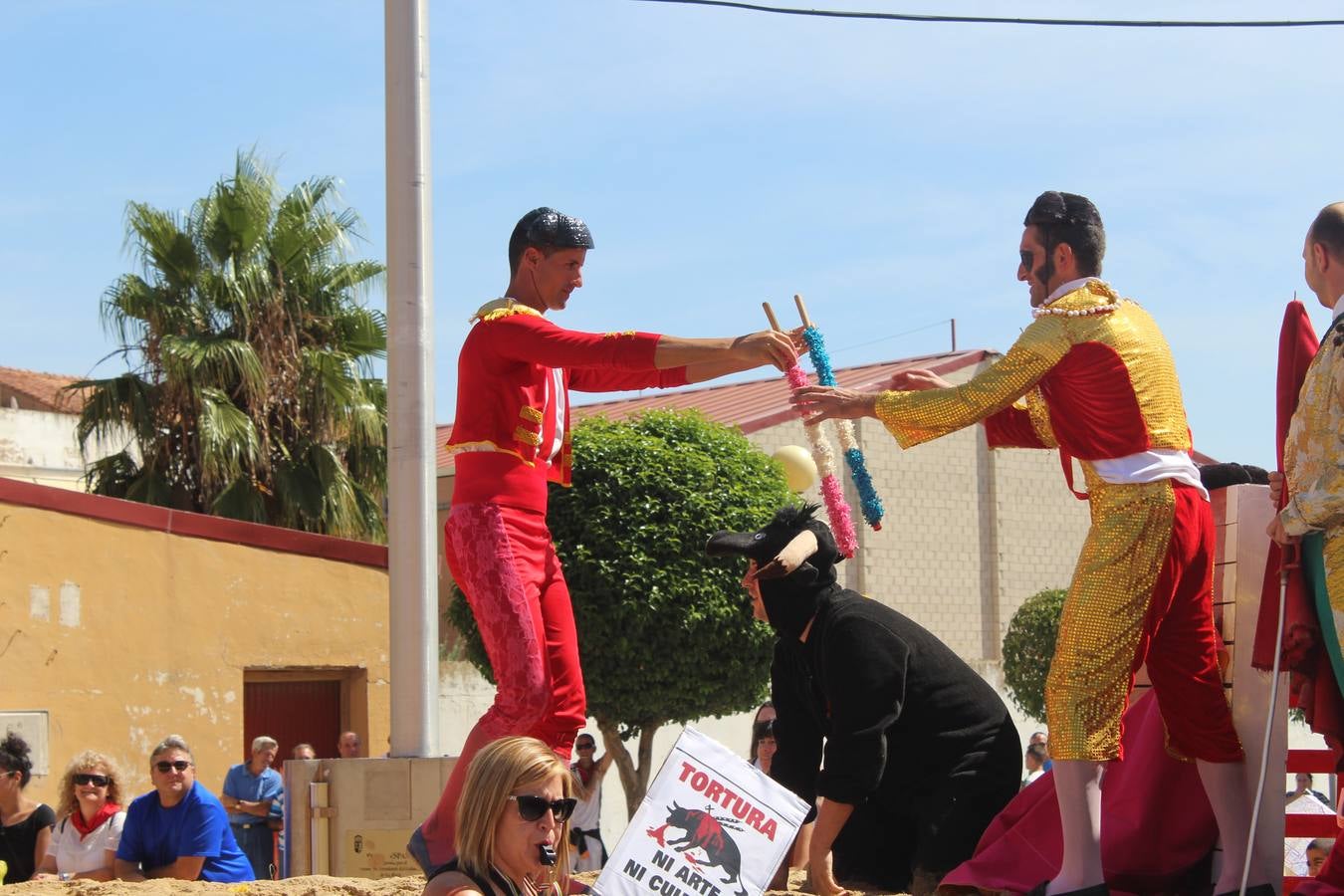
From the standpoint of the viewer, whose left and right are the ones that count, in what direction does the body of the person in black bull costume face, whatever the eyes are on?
facing to the left of the viewer

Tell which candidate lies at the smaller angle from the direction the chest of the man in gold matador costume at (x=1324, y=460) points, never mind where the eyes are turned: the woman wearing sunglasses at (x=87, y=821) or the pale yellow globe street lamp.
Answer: the woman wearing sunglasses

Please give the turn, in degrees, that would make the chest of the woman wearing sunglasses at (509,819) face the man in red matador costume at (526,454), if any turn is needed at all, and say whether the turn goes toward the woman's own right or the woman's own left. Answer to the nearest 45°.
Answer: approximately 135° to the woman's own left

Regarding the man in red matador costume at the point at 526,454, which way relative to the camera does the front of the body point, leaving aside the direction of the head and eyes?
to the viewer's right

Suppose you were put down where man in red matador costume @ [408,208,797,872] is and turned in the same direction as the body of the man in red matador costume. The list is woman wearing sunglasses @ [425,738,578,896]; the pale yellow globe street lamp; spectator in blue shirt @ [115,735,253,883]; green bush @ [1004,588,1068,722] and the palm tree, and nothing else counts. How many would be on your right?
1

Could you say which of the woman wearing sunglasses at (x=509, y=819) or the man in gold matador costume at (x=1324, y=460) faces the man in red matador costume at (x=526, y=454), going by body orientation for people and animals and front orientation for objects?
the man in gold matador costume

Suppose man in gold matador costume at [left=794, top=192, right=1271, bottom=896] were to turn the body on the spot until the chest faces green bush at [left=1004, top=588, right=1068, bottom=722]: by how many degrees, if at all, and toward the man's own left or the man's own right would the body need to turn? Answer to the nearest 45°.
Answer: approximately 90° to the man's own right

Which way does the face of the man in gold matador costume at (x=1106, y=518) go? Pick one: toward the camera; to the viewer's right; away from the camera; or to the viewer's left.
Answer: to the viewer's left

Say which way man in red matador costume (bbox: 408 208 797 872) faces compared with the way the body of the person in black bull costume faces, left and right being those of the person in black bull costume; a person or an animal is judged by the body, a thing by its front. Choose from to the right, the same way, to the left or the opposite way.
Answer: the opposite way

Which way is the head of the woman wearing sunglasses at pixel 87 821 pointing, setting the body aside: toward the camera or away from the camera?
toward the camera

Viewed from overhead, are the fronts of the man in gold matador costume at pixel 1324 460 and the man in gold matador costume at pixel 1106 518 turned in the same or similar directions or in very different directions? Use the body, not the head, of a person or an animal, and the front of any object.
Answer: same or similar directions

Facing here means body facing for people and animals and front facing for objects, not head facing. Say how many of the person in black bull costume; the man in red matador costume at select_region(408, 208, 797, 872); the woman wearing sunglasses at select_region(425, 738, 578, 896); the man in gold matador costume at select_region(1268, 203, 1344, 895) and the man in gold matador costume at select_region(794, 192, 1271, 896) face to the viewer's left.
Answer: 3

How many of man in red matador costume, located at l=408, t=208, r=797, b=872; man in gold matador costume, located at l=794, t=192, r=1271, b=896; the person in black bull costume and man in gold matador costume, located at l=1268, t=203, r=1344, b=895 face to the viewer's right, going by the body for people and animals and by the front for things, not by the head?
1

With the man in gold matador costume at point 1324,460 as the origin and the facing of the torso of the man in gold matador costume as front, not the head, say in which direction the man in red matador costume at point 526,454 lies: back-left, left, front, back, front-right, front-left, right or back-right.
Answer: front

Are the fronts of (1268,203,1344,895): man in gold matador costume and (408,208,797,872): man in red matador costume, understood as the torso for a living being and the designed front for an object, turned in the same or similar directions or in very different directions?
very different directions

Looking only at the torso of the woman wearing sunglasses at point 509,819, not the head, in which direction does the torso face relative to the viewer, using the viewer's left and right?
facing the viewer and to the right of the viewer

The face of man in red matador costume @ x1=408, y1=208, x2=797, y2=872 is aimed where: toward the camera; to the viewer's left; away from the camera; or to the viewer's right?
to the viewer's right

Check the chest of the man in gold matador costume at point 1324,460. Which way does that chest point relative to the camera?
to the viewer's left

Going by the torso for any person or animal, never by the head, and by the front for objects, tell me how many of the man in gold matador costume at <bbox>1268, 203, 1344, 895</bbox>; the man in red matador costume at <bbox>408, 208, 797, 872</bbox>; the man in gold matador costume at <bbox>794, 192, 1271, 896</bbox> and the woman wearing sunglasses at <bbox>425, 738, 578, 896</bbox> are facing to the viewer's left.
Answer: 2

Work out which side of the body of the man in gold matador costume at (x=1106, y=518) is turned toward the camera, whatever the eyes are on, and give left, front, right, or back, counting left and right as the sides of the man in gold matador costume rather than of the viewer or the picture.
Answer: left
